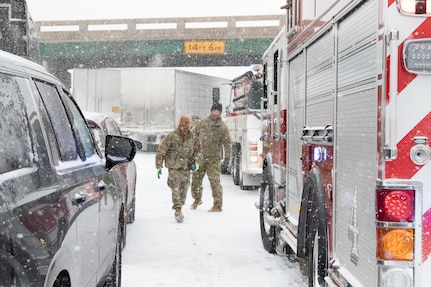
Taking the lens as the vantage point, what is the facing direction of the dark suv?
facing away from the viewer and to the right of the viewer

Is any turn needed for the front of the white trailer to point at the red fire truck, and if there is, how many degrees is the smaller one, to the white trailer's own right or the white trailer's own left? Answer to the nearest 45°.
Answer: approximately 135° to the white trailer's own right

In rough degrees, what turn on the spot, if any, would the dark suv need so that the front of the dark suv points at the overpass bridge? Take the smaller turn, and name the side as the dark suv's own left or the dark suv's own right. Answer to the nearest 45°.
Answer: approximately 45° to the dark suv's own left

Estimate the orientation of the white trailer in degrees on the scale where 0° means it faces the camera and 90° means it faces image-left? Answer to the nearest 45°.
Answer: approximately 225°

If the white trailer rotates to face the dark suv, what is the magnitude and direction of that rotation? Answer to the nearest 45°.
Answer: approximately 135° to its right

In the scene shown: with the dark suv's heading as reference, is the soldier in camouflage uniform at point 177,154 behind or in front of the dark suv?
in front

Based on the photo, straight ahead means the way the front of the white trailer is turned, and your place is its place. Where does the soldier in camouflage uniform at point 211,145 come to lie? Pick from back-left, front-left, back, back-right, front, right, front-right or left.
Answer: back-right

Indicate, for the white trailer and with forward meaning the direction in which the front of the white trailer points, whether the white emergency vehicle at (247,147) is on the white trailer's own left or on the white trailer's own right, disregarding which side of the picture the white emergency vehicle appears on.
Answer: on the white trailer's own right
